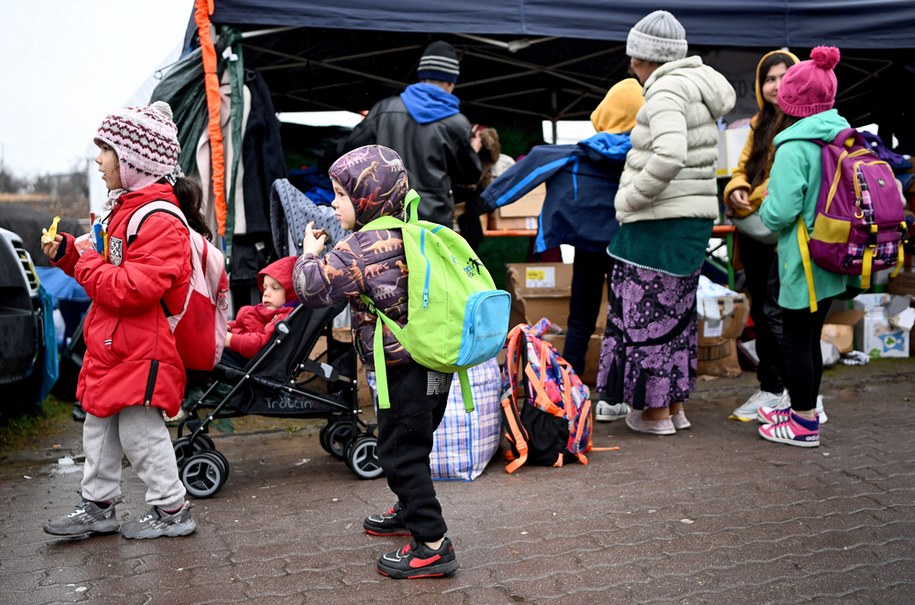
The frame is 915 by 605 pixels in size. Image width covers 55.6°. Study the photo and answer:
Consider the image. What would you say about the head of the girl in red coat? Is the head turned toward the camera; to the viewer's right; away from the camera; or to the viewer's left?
to the viewer's left

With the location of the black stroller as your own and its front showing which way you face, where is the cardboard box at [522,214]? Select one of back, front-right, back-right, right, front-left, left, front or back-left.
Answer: back-right

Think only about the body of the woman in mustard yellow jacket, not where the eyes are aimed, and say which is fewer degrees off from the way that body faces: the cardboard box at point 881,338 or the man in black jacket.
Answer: the man in black jacket

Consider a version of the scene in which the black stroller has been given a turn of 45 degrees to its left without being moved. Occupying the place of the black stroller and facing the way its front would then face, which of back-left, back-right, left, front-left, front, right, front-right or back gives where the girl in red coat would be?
front

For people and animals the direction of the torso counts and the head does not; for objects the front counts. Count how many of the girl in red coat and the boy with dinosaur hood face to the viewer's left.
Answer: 2

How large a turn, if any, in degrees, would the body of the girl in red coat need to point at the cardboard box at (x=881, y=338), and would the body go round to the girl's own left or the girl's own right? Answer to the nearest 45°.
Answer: approximately 180°

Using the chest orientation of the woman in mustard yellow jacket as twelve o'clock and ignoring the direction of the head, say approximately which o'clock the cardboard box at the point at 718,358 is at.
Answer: The cardboard box is roughly at 4 o'clock from the woman in mustard yellow jacket.

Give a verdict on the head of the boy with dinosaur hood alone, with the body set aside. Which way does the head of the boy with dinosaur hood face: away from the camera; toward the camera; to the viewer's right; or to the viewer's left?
to the viewer's left

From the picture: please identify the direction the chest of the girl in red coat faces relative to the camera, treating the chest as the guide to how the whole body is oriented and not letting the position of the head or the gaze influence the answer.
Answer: to the viewer's left

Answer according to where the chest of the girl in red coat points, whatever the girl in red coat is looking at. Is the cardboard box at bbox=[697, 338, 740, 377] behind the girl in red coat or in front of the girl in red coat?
behind

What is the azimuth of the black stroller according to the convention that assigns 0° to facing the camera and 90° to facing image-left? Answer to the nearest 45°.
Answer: approximately 90°

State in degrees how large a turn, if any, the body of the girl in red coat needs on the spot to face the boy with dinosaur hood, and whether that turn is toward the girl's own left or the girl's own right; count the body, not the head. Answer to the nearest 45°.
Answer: approximately 135° to the girl's own left

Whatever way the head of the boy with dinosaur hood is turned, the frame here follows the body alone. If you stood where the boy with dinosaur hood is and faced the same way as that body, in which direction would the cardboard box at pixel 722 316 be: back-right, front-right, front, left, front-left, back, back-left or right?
back-right
